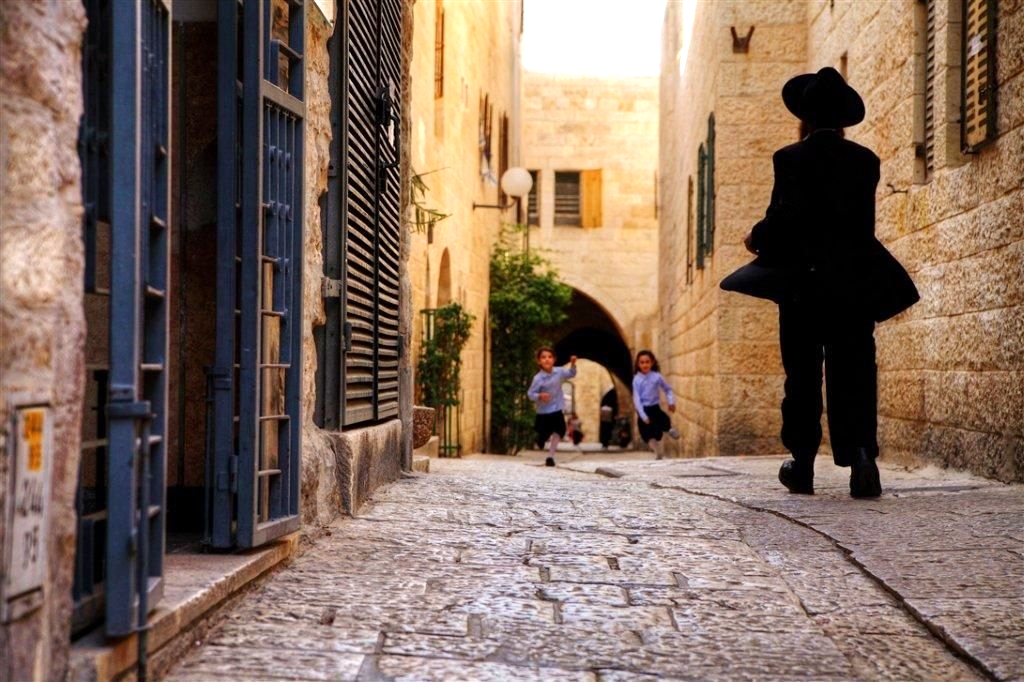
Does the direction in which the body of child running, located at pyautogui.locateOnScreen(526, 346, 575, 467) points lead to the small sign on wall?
yes

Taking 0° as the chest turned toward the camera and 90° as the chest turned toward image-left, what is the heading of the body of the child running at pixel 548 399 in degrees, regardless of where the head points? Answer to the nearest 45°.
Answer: approximately 0°

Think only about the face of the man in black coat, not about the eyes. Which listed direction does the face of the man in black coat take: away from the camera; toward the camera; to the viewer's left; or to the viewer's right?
away from the camera

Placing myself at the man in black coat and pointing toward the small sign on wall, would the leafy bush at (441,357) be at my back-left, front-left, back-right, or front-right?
back-right

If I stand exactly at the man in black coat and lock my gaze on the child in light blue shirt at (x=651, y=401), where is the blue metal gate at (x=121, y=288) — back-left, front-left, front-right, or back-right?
back-left

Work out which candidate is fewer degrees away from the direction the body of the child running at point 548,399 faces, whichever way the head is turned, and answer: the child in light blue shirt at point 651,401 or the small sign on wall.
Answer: the small sign on wall

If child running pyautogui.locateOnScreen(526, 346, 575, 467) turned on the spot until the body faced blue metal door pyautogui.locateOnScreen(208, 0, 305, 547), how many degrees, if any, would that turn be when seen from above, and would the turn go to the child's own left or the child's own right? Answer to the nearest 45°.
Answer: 0° — they already face it

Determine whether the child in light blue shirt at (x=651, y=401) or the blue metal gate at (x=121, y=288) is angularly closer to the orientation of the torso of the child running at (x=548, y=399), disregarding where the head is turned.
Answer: the blue metal gate

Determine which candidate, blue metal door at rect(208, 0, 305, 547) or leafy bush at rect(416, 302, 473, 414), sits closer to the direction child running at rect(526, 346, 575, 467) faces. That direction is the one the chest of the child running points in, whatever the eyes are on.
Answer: the blue metal door

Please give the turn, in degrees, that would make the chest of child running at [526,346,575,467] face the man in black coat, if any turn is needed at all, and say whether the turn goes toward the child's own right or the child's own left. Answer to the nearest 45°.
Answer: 0° — they already face them

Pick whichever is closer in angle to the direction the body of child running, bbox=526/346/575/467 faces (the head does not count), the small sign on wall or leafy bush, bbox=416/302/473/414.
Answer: the small sign on wall

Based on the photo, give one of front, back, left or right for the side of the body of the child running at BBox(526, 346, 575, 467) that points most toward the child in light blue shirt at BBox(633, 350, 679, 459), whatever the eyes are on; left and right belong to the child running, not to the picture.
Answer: left

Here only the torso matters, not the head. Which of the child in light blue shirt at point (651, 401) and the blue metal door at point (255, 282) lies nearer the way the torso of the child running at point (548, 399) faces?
the blue metal door

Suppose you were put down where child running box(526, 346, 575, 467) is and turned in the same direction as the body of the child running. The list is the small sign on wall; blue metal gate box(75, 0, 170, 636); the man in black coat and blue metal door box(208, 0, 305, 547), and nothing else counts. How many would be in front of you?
4
